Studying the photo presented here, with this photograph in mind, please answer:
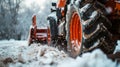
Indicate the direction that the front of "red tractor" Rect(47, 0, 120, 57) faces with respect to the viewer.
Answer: facing away from the viewer and to the left of the viewer

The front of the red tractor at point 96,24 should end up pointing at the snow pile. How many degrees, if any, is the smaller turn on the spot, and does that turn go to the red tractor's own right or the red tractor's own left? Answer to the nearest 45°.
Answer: approximately 135° to the red tractor's own left
